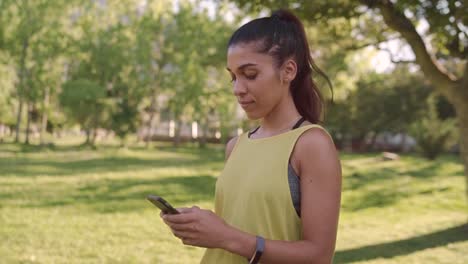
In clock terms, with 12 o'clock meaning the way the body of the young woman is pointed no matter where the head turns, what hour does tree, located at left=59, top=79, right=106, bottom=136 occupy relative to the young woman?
The tree is roughly at 4 o'clock from the young woman.

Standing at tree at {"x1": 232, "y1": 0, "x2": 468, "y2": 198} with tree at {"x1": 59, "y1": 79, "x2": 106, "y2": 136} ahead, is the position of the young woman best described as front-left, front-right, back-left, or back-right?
back-left

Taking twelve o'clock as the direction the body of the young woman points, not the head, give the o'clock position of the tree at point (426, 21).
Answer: The tree is roughly at 5 o'clock from the young woman.

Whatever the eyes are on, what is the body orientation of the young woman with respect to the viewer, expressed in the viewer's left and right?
facing the viewer and to the left of the viewer

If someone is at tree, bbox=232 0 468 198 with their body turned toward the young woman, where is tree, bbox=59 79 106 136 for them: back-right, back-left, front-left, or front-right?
back-right

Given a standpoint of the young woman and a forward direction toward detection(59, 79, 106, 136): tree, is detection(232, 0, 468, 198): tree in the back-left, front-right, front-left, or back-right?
front-right
